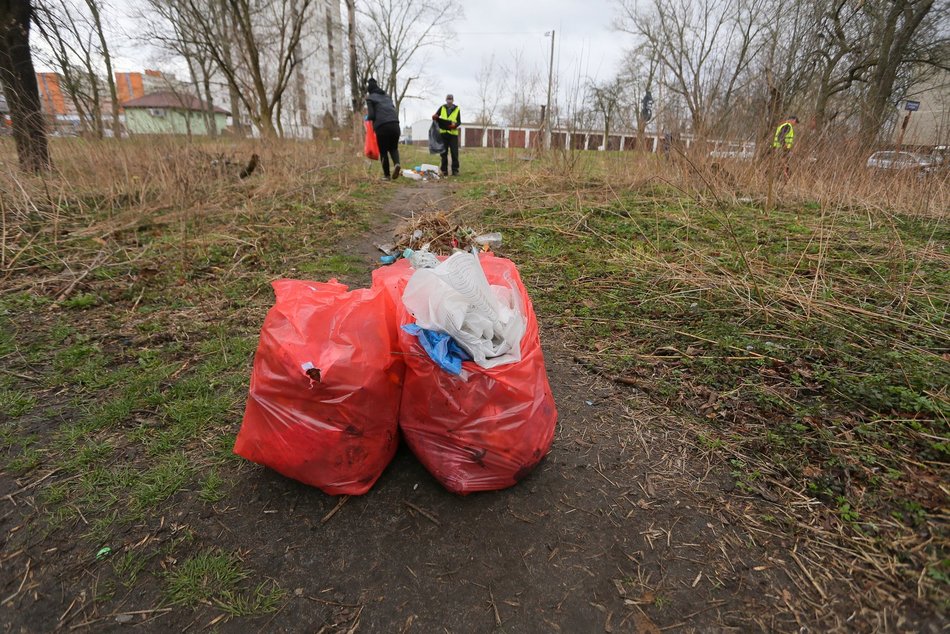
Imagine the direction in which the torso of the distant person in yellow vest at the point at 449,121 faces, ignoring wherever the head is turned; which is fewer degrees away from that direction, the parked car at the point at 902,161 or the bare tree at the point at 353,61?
the parked car

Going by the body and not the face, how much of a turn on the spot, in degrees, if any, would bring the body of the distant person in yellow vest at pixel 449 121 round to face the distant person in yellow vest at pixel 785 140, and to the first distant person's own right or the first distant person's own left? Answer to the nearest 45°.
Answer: approximately 45° to the first distant person's own left

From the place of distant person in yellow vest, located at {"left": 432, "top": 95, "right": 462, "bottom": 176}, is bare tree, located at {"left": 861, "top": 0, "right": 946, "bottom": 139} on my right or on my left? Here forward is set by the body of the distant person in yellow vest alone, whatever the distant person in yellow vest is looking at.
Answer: on my left

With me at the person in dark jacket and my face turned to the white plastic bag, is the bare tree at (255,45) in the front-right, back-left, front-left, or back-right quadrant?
back-right

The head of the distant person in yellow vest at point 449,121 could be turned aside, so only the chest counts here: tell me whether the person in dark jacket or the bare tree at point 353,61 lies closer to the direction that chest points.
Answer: the person in dark jacket

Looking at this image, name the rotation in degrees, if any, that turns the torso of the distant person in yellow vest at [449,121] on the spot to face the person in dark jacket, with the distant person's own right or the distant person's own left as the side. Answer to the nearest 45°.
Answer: approximately 45° to the distant person's own right

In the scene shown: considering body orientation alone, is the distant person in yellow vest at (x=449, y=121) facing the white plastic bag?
yes

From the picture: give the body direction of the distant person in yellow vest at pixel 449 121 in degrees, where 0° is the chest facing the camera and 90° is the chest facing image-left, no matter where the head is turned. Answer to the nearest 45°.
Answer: approximately 0°

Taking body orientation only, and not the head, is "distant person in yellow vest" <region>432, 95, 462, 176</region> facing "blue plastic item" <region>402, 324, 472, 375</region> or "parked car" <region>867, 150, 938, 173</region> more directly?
the blue plastic item

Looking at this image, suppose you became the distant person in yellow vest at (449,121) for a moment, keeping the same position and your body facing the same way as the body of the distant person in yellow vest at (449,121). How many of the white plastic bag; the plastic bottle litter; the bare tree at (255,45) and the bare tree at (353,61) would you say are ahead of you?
2

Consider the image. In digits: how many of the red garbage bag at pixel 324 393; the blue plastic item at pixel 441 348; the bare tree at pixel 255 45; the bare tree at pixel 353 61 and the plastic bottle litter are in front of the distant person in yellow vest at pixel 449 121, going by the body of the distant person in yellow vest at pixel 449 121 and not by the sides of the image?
3

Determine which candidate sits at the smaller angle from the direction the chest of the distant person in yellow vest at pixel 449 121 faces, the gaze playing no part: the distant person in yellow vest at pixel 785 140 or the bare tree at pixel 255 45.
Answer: the distant person in yellow vest

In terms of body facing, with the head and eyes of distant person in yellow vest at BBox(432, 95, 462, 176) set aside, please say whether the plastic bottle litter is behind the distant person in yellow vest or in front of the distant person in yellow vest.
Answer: in front

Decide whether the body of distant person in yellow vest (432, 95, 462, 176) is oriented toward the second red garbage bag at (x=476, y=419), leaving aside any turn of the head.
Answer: yes

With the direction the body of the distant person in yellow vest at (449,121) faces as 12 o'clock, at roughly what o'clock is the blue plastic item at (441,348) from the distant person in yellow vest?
The blue plastic item is roughly at 12 o'clock from the distant person in yellow vest.
